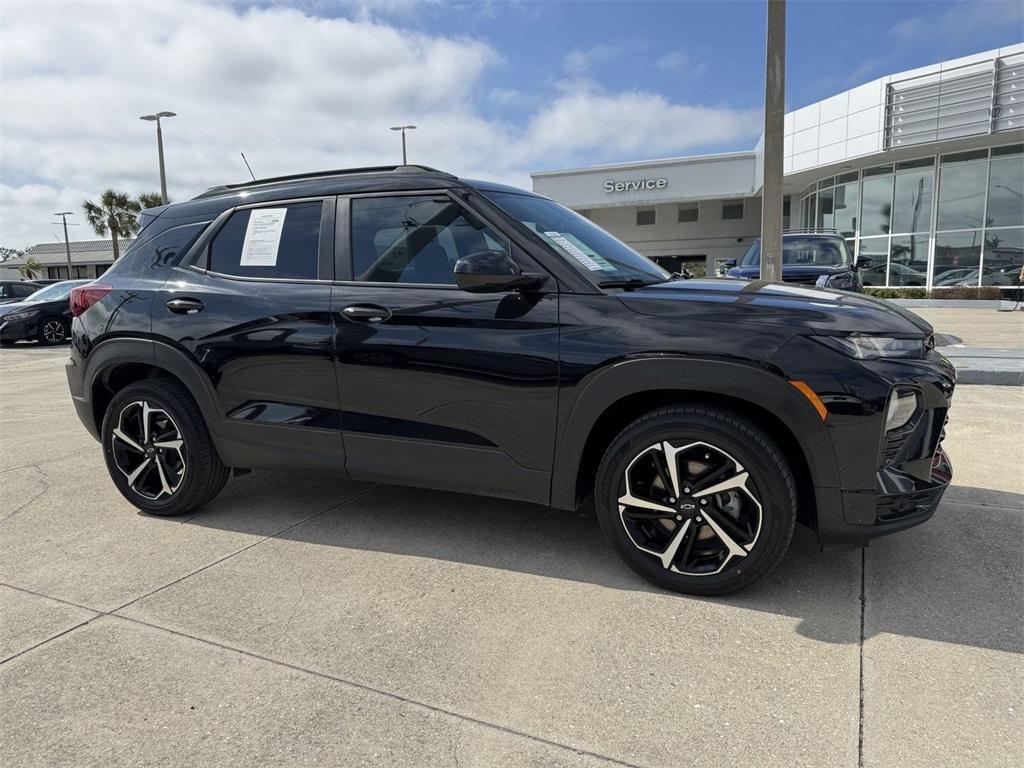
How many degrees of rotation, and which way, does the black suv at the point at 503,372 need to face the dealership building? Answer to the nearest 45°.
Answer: approximately 90° to its left

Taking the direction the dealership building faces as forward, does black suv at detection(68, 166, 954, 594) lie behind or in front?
in front

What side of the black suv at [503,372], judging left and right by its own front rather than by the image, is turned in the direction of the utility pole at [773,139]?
left

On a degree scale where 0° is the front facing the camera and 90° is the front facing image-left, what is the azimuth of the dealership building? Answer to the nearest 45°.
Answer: approximately 45°

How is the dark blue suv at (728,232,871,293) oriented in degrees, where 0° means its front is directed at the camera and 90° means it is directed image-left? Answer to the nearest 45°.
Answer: approximately 0°

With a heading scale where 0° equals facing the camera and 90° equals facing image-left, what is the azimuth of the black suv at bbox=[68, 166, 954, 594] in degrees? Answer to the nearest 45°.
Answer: approximately 315°

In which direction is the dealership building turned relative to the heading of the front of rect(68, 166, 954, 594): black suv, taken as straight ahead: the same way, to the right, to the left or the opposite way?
to the right

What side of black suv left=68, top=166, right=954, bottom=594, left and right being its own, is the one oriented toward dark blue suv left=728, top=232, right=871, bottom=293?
left

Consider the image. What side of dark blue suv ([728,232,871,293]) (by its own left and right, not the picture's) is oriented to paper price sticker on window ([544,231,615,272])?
front

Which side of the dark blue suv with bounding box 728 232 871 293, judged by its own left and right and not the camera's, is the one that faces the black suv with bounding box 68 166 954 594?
front

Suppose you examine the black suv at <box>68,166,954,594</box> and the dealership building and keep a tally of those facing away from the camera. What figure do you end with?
0

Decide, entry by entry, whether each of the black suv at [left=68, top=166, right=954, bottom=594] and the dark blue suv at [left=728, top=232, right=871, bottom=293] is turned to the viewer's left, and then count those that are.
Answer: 0

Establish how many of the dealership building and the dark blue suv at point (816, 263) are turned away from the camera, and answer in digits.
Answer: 0

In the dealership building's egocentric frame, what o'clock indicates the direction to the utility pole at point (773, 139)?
The utility pole is roughly at 11 o'clock from the dealership building.
